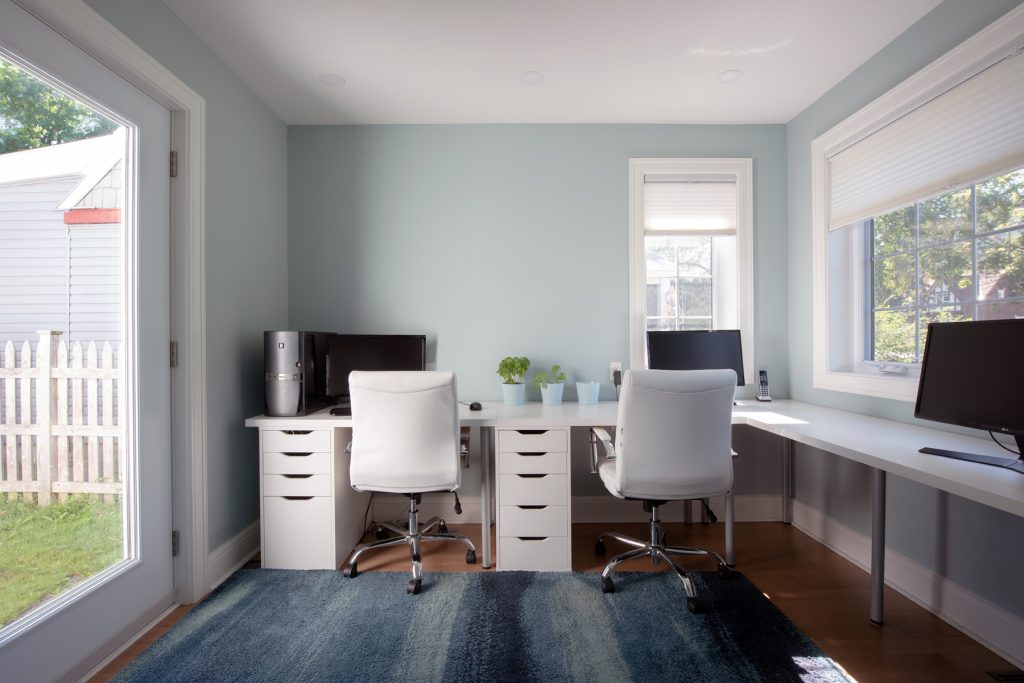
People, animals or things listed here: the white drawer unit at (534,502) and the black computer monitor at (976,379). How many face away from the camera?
0

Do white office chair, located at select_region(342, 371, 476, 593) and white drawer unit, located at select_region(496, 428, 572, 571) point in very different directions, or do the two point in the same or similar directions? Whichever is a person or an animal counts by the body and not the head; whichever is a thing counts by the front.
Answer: very different directions

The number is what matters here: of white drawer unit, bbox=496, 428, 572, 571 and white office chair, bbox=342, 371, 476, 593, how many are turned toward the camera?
1

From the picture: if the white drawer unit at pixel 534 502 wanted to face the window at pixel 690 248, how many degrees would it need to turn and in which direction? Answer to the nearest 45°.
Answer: approximately 135° to its left

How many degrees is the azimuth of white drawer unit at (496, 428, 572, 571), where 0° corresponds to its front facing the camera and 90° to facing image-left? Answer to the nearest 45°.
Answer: approximately 0°

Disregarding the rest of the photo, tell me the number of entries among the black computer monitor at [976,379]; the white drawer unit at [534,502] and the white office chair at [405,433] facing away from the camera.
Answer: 1

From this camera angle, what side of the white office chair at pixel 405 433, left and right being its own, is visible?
back

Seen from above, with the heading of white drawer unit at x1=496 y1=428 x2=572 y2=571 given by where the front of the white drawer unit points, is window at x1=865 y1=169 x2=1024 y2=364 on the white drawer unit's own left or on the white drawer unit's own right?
on the white drawer unit's own left

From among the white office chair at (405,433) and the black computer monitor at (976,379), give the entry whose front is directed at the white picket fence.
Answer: the black computer monitor

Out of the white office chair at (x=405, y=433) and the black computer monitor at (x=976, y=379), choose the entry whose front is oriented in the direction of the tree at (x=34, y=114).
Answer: the black computer monitor

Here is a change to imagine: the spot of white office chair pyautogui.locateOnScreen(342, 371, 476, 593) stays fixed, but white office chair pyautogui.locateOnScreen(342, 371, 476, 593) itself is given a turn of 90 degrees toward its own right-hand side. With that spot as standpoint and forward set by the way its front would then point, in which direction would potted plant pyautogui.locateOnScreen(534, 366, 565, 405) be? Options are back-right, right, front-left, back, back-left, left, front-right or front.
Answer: front-left

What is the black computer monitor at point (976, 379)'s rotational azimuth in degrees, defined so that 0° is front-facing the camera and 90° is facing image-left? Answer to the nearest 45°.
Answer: approximately 45°

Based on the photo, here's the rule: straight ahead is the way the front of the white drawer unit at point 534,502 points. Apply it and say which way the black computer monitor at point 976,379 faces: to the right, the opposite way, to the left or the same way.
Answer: to the right

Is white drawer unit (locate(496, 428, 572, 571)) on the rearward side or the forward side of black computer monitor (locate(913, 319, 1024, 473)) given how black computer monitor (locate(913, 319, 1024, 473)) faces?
on the forward side

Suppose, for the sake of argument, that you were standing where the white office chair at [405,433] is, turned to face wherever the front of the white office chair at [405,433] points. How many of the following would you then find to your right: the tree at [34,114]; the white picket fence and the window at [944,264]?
1
